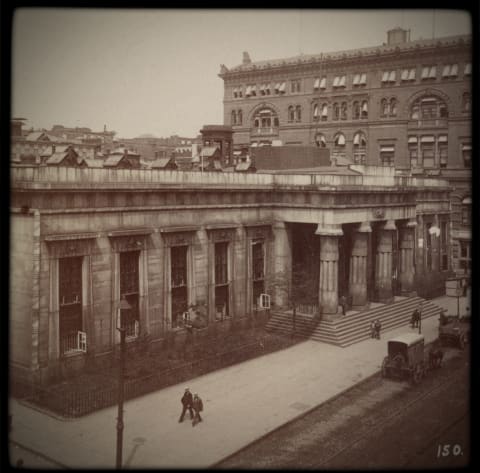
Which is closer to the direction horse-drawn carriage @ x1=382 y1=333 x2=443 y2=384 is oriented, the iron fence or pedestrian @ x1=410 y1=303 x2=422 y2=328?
the pedestrian

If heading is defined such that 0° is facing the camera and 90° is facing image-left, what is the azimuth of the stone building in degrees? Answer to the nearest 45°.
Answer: approximately 315°

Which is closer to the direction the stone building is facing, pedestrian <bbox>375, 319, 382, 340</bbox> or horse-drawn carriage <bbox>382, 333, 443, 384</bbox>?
the horse-drawn carriage

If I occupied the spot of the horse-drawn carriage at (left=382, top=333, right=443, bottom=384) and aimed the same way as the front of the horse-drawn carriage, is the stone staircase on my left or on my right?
on my left

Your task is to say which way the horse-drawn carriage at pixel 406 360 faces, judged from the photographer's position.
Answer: facing away from the viewer and to the right of the viewer

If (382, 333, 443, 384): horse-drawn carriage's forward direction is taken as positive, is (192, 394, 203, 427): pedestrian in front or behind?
behind

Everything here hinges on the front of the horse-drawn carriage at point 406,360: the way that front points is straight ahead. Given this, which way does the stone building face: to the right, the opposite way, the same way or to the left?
to the right
